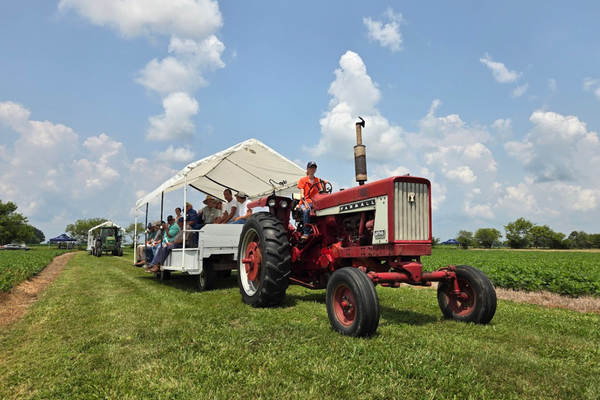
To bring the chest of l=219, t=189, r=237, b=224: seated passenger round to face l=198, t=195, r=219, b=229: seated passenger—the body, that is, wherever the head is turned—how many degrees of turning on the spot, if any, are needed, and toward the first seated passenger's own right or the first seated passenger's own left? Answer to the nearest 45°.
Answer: approximately 90° to the first seated passenger's own right

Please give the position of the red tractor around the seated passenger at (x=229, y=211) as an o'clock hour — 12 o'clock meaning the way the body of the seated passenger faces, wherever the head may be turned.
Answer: The red tractor is roughly at 10 o'clock from the seated passenger.

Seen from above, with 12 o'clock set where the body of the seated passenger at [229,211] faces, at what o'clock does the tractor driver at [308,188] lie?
The tractor driver is roughly at 10 o'clock from the seated passenger.

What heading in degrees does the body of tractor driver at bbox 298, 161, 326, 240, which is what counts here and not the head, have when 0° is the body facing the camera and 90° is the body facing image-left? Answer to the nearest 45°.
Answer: approximately 315°

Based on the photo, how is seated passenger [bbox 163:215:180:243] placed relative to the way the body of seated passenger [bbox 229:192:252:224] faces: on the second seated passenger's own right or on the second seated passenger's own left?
on the second seated passenger's own right

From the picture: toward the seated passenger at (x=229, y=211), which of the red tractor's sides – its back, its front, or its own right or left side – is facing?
back

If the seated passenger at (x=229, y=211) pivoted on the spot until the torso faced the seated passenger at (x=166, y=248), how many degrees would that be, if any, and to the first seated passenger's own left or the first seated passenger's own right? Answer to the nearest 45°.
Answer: approximately 45° to the first seated passenger's own right
